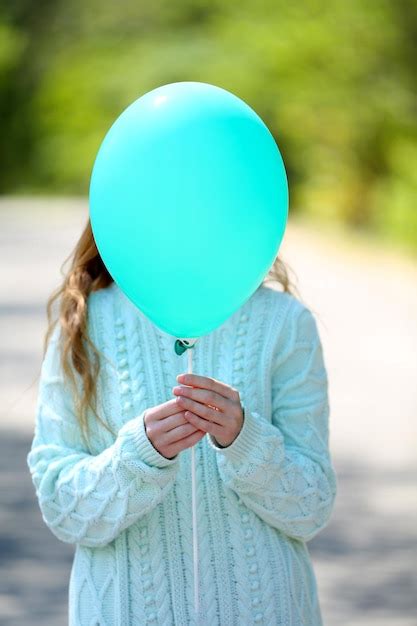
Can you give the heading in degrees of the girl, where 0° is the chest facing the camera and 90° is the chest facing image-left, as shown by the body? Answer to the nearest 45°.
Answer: approximately 0°
